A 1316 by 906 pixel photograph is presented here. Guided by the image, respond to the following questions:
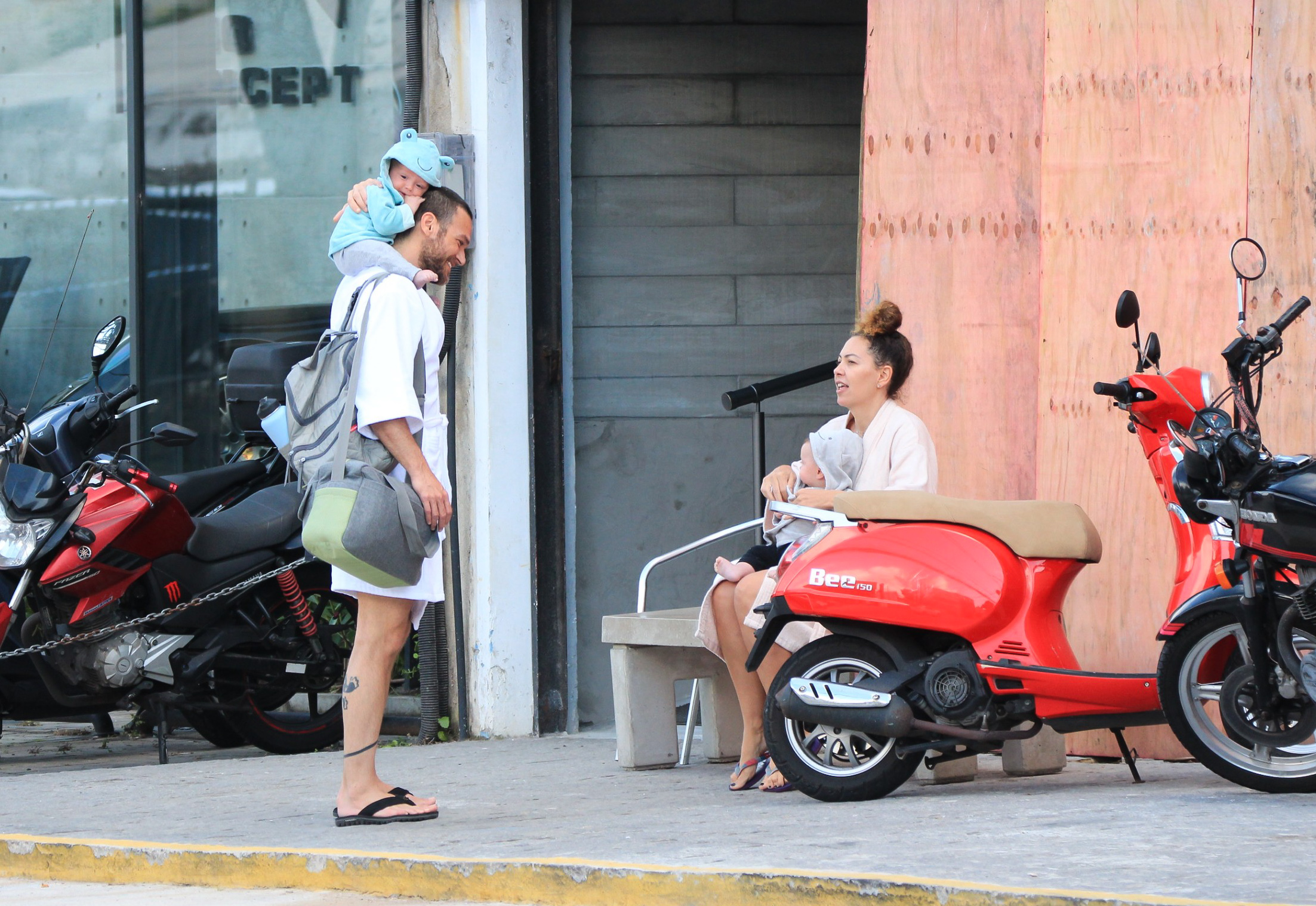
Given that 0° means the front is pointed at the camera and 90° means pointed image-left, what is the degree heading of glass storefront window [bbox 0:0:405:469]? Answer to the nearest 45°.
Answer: approximately 0°

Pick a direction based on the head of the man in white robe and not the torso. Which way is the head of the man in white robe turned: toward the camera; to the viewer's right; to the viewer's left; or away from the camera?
to the viewer's right

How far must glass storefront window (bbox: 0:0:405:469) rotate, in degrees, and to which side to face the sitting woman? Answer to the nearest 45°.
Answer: approximately 45° to its left

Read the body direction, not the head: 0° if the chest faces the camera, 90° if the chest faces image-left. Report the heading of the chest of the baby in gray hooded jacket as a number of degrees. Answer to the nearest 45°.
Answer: approximately 90°

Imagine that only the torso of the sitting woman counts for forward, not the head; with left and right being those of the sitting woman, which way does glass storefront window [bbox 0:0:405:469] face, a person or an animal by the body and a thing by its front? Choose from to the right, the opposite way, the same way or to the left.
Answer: to the left

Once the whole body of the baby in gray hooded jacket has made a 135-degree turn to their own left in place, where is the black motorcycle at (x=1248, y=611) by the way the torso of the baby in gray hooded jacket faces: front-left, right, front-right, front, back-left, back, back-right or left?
front

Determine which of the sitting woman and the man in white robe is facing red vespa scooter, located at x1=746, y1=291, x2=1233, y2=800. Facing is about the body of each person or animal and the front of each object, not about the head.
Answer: the man in white robe

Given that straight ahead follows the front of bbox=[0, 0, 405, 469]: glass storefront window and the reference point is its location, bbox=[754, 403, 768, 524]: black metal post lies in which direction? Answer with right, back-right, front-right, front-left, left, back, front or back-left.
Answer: front-left

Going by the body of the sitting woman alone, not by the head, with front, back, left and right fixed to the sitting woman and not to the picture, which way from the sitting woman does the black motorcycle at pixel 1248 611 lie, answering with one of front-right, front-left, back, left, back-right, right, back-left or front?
back-left

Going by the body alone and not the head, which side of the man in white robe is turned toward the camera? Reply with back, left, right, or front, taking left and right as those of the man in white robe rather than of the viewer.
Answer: right

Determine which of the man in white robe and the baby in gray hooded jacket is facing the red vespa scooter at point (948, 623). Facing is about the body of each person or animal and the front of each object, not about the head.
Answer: the man in white robe
